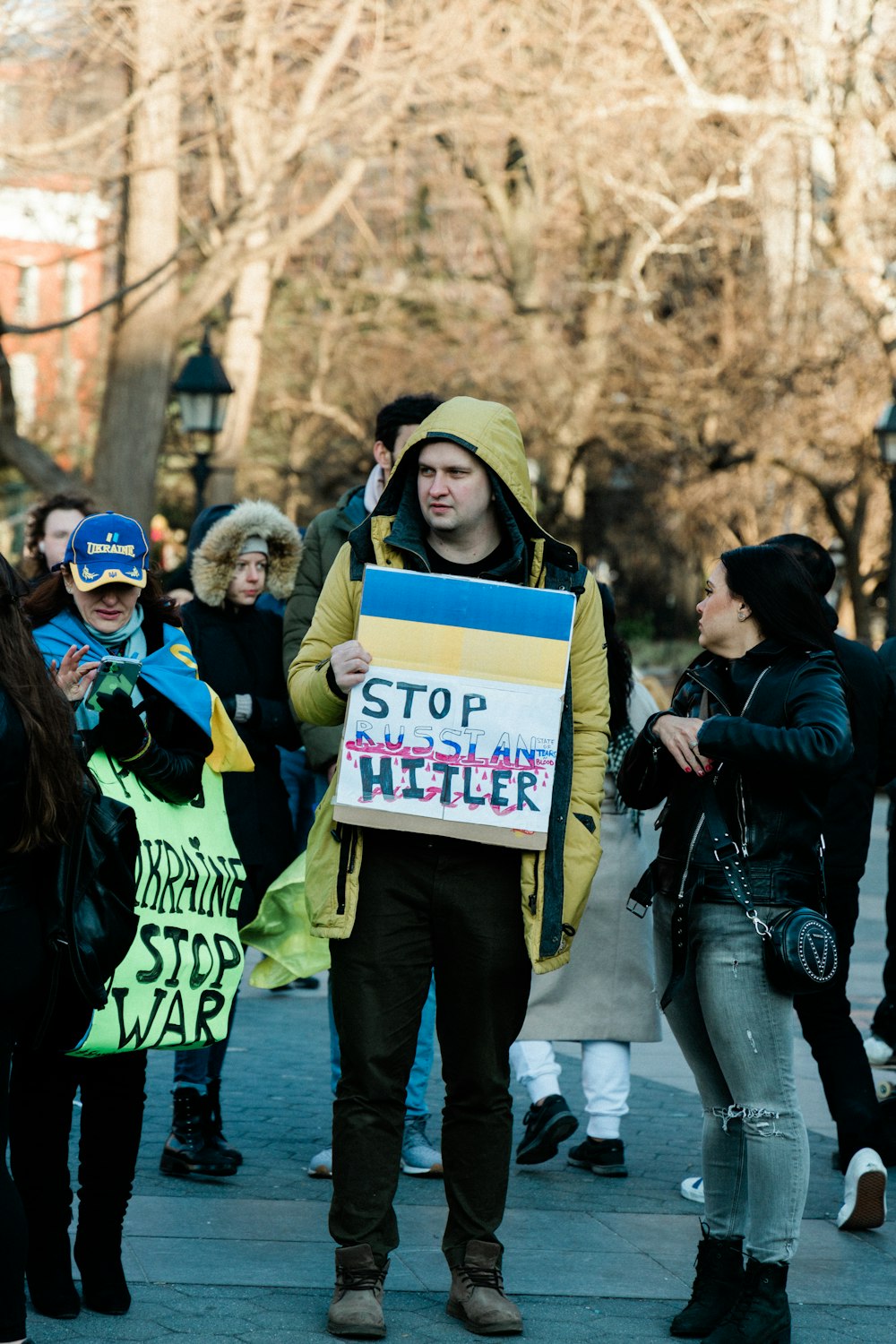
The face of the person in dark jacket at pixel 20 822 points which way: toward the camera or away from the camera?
away from the camera

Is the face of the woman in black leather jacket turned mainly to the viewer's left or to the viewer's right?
to the viewer's left

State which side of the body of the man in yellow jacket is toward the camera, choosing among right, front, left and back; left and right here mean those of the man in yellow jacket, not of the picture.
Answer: front

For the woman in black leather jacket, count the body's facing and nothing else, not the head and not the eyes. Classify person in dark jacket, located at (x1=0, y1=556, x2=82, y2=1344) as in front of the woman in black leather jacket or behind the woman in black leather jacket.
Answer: in front

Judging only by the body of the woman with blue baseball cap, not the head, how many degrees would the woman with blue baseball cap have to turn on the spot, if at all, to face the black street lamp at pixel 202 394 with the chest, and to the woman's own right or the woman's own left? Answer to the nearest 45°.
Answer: approximately 180°

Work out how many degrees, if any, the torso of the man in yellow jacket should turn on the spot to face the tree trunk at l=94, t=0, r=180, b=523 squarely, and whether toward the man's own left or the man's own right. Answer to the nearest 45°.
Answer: approximately 180°
